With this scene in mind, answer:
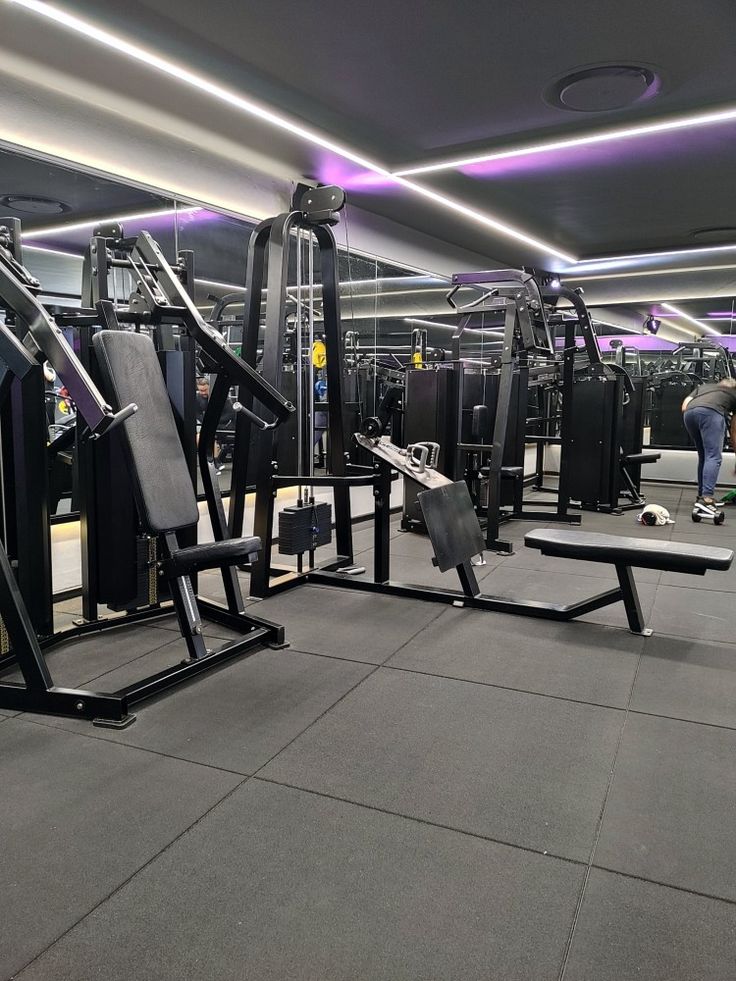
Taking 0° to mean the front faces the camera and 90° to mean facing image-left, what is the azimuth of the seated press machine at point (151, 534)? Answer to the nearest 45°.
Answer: approximately 315°

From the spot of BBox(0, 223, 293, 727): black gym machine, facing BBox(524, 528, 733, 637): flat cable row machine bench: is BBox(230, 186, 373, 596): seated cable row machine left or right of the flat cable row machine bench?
left

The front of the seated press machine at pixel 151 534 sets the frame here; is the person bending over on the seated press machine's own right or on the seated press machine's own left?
on the seated press machine's own left

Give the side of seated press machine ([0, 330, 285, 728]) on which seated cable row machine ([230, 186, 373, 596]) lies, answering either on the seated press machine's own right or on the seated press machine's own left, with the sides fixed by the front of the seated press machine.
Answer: on the seated press machine's own left

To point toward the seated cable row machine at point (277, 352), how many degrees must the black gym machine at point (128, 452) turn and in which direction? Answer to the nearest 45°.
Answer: approximately 90° to its left
